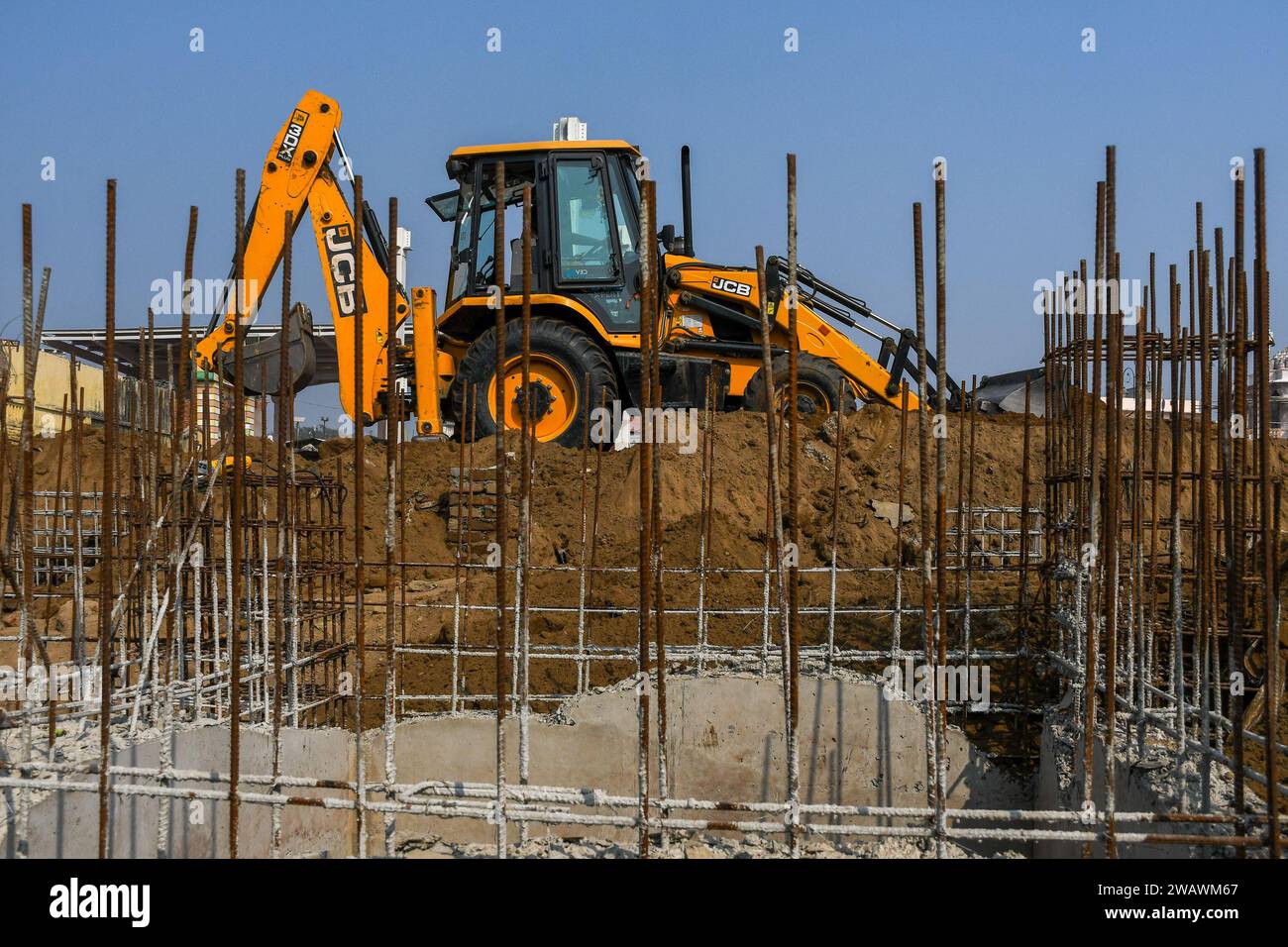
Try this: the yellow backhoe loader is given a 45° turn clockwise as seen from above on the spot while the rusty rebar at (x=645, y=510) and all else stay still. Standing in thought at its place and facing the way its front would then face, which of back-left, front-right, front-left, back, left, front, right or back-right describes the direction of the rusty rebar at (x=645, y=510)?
front-right

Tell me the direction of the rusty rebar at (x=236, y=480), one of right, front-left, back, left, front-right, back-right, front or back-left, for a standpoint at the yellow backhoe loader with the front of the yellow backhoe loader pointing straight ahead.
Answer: right

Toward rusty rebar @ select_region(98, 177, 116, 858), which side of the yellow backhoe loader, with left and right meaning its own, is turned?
right

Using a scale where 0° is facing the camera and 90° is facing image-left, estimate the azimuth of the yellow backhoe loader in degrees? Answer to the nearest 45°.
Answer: approximately 270°
